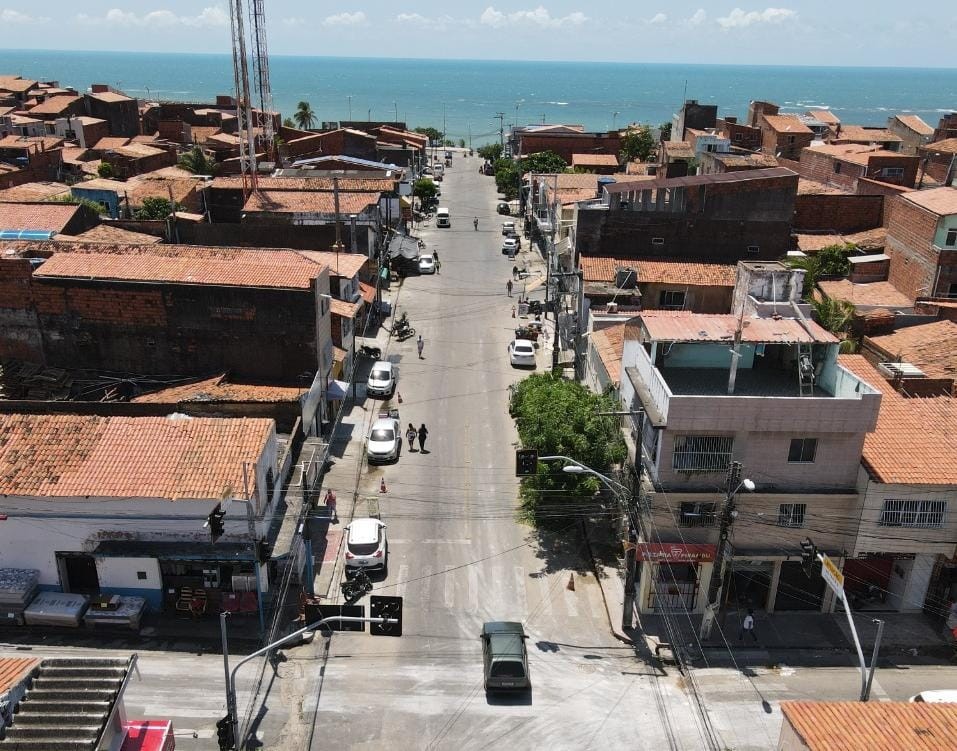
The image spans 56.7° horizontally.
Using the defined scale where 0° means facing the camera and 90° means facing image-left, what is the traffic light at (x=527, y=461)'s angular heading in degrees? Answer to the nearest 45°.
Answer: approximately 0°

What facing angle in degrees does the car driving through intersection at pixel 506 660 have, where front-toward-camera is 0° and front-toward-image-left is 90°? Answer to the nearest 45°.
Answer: approximately 180°

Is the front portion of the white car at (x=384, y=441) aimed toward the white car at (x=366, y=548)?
yes

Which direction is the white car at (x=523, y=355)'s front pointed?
away from the camera

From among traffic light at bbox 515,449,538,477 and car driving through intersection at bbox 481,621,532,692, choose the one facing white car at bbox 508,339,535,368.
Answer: the car driving through intersection

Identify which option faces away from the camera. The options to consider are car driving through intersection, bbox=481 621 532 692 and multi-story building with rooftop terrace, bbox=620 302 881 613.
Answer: the car driving through intersection

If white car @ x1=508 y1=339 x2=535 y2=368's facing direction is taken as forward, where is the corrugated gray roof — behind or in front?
behind

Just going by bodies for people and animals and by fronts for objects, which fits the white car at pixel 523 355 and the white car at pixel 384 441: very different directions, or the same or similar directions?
very different directions

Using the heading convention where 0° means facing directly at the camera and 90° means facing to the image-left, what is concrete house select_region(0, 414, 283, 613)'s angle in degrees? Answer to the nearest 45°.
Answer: approximately 0°

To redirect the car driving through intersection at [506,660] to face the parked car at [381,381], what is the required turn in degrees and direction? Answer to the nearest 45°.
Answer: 0° — it already faces it
